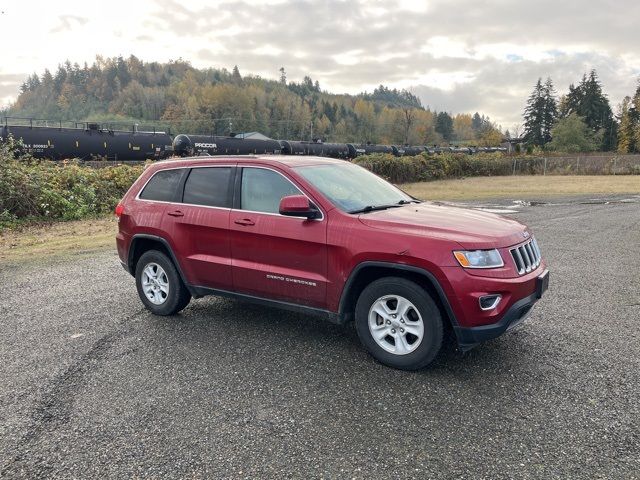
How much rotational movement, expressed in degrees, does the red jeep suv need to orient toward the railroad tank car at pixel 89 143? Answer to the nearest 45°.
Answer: approximately 180°

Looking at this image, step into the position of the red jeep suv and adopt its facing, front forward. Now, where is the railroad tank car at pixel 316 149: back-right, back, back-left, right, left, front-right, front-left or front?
back-left

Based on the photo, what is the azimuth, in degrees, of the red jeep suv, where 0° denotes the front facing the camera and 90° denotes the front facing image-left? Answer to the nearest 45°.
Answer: approximately 315°

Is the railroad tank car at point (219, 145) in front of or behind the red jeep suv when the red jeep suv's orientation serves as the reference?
behind

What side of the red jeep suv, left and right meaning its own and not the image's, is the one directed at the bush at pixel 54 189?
back

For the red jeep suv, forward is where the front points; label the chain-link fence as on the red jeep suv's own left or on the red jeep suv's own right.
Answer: on the red jeep suv's own left

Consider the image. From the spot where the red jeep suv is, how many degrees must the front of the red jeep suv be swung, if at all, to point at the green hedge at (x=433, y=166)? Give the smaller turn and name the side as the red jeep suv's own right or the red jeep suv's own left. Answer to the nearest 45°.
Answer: approximately 135° to the red jeep suv's own left

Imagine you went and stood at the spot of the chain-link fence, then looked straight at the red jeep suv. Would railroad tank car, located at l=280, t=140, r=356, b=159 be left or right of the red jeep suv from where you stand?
right
